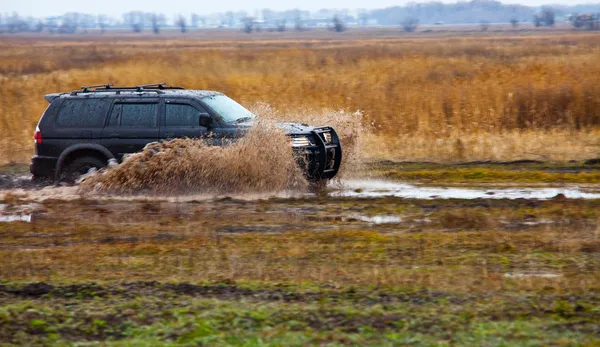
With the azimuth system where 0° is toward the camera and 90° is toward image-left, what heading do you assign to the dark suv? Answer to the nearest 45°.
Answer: approximately 270°

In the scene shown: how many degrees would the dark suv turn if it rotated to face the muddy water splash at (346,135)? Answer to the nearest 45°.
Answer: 0° — it already faces it
